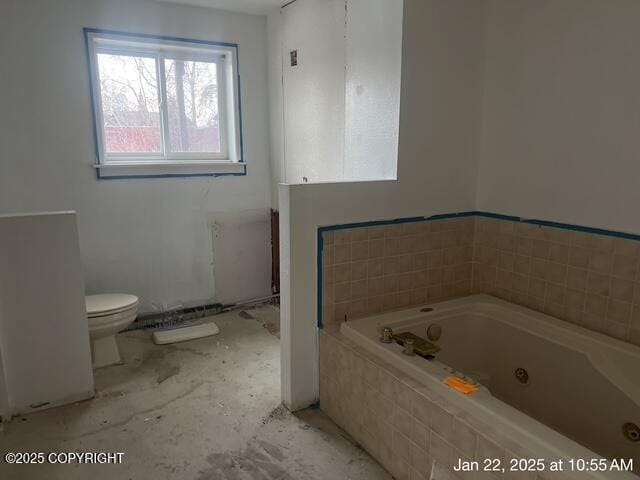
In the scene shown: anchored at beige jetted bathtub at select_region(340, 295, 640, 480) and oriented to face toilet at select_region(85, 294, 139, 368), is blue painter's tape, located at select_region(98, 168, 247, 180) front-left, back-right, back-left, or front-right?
front-right

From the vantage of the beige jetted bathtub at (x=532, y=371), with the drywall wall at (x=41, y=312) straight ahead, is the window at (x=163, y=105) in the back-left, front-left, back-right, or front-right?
front-right

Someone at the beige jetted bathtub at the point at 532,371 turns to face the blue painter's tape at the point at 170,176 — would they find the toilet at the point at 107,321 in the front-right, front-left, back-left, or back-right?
front-left

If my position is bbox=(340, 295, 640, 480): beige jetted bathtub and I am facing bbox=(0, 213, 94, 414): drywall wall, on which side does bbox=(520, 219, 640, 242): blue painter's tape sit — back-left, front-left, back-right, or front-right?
back-right

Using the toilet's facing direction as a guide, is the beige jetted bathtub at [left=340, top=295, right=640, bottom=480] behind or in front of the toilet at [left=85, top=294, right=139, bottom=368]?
in front
